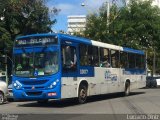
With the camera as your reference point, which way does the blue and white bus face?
facing the viewer and to the left of the viewer
